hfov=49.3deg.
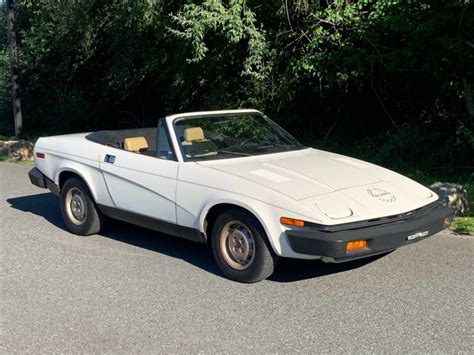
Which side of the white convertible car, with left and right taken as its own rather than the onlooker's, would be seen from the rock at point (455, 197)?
left

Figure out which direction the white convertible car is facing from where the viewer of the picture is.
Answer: facing the viewer and to the right of the viewer

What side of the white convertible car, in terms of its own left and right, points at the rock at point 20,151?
back

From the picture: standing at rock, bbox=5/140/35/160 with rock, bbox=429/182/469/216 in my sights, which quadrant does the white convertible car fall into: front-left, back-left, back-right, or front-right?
front-right
